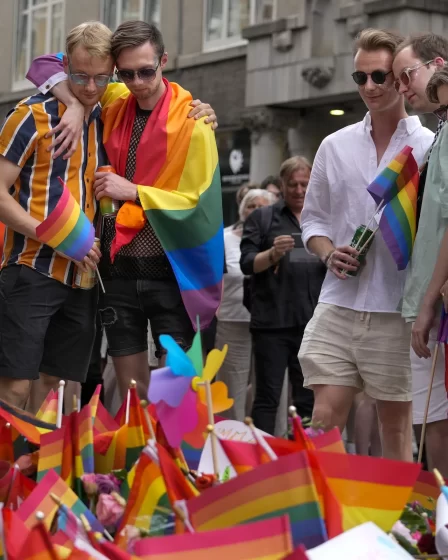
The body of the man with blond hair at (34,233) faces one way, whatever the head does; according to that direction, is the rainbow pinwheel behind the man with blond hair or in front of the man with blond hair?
in front

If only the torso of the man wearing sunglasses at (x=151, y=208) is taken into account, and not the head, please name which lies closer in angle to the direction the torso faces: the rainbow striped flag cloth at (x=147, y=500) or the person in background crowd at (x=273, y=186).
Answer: the rainbow striped flag cloth

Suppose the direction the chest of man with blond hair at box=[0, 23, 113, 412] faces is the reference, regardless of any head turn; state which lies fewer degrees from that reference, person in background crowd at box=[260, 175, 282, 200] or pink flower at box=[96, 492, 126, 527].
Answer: the pink flower

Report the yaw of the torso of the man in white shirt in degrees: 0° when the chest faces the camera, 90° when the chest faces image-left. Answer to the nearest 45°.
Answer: approximately 0°

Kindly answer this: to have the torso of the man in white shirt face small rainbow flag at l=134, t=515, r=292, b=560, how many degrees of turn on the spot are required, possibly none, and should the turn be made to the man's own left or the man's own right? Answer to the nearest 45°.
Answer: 0° — they already face it

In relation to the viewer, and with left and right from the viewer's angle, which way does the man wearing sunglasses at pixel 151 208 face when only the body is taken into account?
facing the viewer and to the left of the viewer

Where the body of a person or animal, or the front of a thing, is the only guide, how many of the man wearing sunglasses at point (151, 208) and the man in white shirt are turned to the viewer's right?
0

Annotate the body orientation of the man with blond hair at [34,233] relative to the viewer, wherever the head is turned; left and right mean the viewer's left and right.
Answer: facing the viewer and to the right of the viewer

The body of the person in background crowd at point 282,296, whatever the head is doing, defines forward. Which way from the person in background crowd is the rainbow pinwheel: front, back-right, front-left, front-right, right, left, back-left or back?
front-right

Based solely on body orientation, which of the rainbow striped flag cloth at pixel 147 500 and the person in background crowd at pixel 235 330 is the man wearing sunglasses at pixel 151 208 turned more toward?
the rainbow striped flag cloth

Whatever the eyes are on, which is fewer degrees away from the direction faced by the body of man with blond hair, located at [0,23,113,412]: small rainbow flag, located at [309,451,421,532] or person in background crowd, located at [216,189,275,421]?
the small rainbow flag

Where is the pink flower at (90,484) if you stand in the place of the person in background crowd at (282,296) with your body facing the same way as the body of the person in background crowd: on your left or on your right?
on your right
